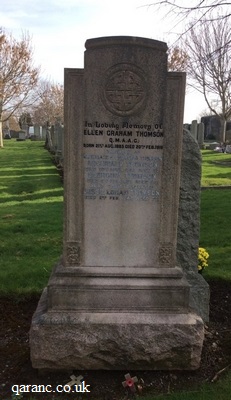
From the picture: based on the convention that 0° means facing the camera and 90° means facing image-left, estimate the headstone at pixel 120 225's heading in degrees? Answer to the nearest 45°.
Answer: approximately 0°

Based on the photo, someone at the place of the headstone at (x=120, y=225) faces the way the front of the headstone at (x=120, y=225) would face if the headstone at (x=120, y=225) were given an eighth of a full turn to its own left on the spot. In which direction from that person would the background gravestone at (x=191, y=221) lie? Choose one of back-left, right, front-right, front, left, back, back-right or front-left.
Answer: left
